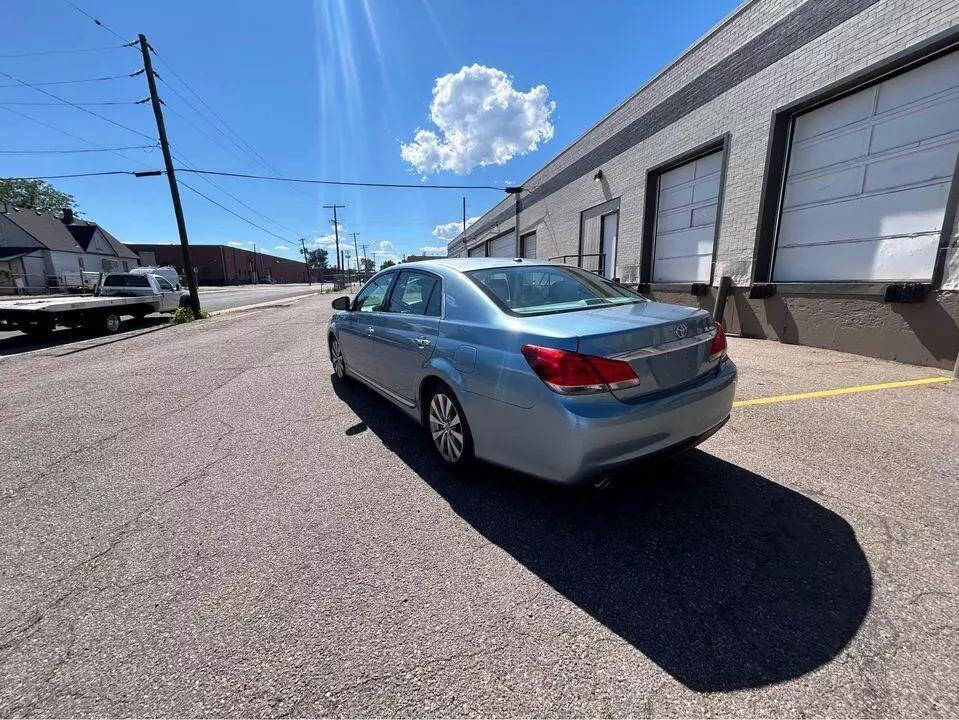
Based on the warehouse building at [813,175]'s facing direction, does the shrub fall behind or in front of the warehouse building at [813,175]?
in front

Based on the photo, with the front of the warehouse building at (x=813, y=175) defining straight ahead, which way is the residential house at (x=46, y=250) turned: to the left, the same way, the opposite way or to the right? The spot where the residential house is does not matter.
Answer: the opposite way

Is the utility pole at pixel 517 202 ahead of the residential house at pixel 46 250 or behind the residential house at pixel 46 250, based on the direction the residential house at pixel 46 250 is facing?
ahead

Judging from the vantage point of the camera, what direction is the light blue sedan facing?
facing away from the viewer and to the left of the viewer

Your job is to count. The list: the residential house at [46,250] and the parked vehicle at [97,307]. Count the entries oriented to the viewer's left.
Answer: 0

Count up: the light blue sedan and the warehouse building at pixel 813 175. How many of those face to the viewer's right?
0

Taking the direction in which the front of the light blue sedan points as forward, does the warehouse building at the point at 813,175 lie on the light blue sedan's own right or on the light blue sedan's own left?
on the light blue sedan's own right

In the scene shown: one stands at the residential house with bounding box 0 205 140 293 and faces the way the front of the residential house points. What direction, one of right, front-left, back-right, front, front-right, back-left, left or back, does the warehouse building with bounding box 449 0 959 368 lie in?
front-right

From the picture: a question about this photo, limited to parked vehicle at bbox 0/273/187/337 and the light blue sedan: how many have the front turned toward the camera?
0

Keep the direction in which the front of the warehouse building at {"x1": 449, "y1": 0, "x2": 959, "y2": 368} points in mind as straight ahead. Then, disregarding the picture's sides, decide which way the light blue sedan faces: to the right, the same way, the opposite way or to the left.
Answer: to the right
